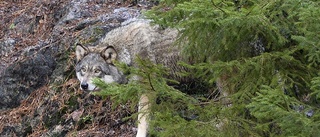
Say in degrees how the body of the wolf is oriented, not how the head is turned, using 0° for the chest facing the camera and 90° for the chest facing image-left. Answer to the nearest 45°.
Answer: approximately 45°

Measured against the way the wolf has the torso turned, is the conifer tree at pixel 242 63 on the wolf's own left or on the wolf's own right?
on the wolf's own left
